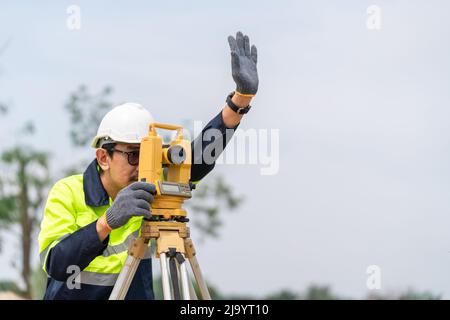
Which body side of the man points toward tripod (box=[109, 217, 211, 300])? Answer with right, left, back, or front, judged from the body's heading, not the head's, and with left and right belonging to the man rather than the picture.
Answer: front

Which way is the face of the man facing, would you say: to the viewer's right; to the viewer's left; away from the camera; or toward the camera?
to the viewer's right

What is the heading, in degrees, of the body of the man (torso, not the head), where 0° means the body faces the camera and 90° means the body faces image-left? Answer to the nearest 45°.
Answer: approximately 315°
